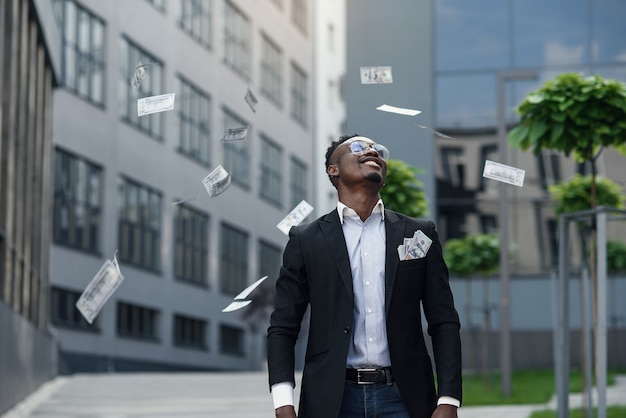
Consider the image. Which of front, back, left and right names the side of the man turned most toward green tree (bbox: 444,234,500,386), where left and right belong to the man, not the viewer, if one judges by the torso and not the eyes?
back

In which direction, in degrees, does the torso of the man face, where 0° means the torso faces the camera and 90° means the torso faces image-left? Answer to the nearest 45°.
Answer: approximately 0°

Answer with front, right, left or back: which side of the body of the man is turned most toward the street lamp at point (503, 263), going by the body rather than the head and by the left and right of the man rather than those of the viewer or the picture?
back

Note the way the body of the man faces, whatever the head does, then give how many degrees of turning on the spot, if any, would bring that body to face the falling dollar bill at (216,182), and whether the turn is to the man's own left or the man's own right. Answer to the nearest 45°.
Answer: approximately 135° to the man's own right

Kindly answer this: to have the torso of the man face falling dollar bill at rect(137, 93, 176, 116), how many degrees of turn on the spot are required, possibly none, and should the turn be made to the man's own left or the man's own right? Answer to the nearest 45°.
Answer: approximately 135° to the man's own right

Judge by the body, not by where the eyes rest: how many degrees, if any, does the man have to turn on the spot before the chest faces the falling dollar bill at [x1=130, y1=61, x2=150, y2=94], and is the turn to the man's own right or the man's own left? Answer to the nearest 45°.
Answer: approximately 135° to the man's own right

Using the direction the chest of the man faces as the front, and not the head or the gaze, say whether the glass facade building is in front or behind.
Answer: behind
